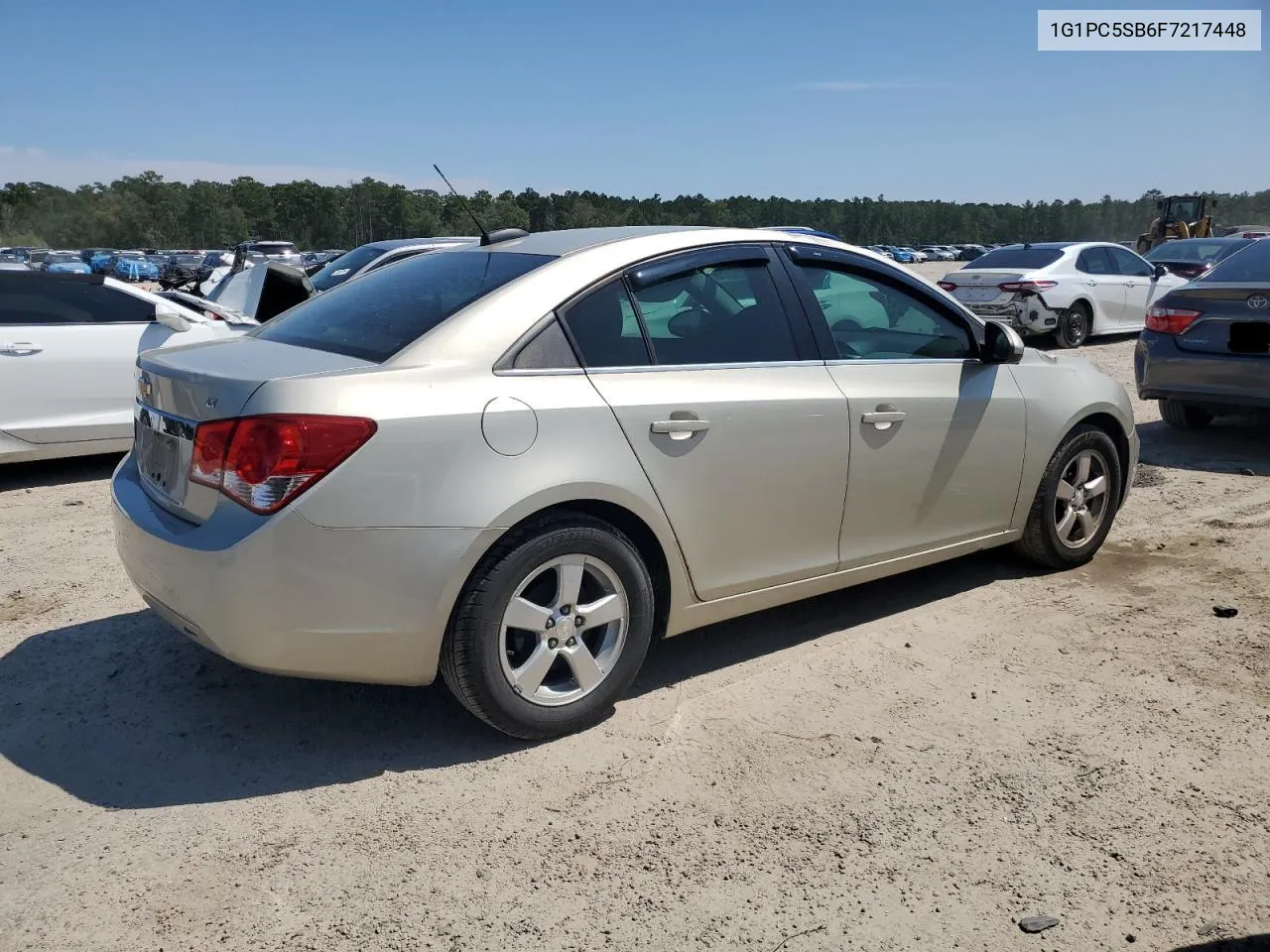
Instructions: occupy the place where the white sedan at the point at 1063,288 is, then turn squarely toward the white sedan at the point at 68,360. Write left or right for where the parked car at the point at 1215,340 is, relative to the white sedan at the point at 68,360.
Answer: left

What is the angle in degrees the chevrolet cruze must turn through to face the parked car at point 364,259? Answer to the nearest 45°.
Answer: approximately 45° to its left

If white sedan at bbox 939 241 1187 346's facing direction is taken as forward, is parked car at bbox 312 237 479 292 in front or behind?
behind

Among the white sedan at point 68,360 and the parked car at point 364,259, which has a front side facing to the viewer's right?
the white sedan

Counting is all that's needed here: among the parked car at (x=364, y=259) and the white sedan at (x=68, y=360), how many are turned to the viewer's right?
1

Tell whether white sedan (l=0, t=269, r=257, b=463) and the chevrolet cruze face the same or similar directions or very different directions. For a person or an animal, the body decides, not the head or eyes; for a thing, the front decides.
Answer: same or similar directions

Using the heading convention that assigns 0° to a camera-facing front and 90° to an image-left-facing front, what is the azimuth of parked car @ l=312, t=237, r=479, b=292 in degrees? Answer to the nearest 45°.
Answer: approximately 45°

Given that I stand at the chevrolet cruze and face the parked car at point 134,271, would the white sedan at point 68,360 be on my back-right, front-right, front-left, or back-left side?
front-left

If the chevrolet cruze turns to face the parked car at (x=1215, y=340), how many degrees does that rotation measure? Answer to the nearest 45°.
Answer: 0° — it already faces it

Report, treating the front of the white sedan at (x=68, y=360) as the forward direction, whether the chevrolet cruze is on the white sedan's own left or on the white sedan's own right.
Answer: on the white sedan's own right

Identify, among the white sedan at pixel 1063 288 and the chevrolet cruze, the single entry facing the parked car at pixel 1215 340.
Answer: the chevrolet cruze

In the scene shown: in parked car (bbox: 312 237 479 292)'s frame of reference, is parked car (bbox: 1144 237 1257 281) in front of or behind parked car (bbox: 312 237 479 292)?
behind

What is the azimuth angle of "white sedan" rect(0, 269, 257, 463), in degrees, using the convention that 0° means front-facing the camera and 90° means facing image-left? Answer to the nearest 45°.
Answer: approximately 270°

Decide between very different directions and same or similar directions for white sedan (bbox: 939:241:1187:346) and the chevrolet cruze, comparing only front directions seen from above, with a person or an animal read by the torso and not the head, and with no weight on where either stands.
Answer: same or similar directions
